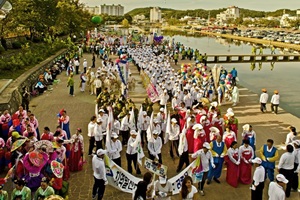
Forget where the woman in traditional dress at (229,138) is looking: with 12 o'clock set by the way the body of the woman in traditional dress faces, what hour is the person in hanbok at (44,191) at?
The person in hanbok is roughly at 1 o'clock from the woman in traditional dress.

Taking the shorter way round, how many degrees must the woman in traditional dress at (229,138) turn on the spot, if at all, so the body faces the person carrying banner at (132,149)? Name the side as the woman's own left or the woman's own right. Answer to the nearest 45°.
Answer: approximately 45° to the woman's own right

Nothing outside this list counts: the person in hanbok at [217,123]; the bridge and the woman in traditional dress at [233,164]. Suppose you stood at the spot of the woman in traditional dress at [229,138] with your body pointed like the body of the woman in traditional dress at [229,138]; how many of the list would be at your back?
2

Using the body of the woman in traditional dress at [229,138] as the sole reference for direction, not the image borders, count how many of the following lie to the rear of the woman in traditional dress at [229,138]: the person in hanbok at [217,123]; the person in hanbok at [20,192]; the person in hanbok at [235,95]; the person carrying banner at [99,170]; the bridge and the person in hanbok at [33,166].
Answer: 3

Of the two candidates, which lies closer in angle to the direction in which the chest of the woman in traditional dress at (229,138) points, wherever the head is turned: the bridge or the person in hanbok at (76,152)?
the person in hanbok

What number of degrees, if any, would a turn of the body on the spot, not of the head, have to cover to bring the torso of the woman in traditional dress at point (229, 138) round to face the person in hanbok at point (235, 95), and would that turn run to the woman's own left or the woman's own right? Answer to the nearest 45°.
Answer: approximately 180°

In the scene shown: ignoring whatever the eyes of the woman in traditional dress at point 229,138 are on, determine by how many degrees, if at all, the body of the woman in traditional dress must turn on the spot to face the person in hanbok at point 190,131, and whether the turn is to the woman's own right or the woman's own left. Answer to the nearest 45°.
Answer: approximately 135° to the woman's own right

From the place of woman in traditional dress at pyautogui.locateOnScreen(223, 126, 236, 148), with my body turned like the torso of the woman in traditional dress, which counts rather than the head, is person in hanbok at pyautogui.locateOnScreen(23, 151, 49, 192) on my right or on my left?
on my right

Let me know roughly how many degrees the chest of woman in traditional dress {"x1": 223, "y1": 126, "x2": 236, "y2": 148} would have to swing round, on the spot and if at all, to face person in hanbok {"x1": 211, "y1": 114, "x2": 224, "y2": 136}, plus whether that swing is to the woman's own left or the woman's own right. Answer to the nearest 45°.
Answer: approximately 180°

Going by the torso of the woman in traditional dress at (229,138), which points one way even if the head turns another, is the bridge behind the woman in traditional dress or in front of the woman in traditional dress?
behind

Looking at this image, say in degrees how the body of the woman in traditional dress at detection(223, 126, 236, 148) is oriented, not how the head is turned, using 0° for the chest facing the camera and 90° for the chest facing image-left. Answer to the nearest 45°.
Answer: approximately 0°
